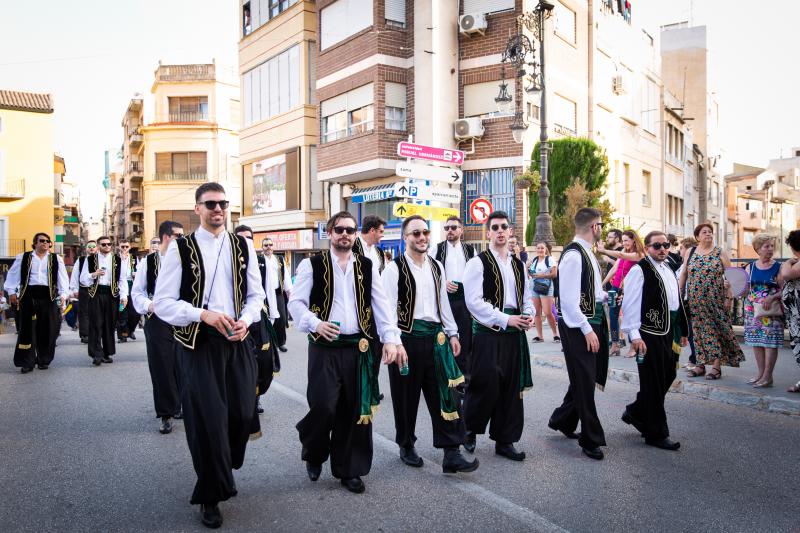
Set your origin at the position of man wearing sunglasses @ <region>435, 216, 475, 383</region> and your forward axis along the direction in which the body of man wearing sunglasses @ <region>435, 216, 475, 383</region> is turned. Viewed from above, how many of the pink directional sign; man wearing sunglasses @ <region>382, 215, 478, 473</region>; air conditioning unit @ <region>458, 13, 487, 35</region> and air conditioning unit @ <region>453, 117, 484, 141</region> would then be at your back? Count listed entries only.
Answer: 3

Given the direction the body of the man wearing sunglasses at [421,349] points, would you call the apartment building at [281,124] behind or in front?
behind

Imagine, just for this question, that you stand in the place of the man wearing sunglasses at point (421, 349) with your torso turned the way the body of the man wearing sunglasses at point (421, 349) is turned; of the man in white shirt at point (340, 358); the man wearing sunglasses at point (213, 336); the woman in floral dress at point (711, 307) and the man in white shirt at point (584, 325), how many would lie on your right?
2

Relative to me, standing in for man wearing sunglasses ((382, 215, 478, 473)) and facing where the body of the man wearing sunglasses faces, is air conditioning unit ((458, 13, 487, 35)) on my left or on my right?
on my left

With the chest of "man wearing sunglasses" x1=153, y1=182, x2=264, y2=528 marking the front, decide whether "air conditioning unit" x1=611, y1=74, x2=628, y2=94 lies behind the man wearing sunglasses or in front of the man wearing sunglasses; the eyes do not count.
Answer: behind

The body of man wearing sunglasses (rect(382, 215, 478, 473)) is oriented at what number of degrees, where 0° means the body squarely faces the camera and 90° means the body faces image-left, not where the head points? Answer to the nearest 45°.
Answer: approximately 315°

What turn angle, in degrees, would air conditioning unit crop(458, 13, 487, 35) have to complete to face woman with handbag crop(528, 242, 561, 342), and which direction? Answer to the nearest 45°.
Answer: approximately 45° to its left
